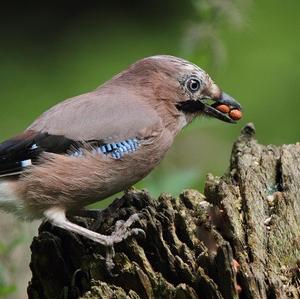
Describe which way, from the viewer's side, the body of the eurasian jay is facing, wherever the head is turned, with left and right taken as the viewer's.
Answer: facing to the right of the viewer
